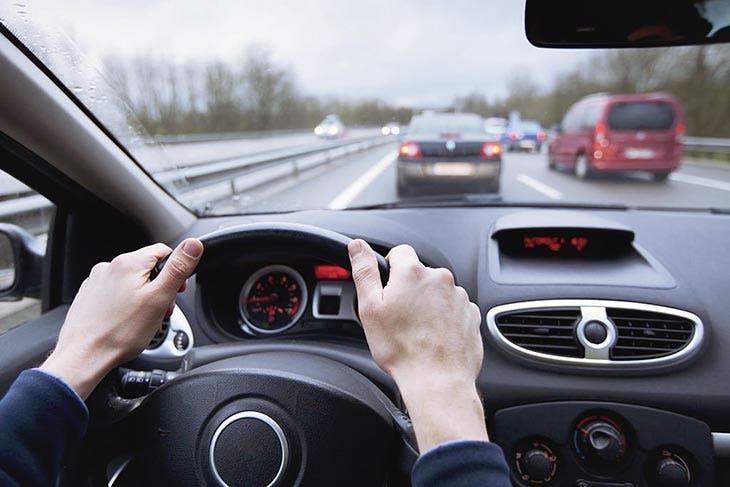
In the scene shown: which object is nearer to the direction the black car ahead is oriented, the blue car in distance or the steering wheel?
the blue car in distance

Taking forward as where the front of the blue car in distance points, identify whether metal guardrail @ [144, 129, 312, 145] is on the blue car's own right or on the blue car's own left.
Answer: on the blue car's own left

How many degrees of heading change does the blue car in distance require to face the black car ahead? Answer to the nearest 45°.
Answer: approximately 135° to its left

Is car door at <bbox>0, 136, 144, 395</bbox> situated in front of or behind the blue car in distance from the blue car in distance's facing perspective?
behind

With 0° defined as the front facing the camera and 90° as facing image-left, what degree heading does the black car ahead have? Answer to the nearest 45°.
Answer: approximately 180°

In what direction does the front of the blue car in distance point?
away from the camera

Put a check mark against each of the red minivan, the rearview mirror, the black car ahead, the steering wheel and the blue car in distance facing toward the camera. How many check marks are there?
2

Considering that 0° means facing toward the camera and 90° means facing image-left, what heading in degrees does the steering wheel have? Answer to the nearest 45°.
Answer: approximately 0°

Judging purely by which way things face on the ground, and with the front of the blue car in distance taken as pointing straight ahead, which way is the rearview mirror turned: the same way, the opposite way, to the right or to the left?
the opposite way

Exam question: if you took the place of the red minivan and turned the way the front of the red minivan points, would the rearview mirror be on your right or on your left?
on your left

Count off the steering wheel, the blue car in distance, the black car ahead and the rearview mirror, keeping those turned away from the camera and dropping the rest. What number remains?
2
